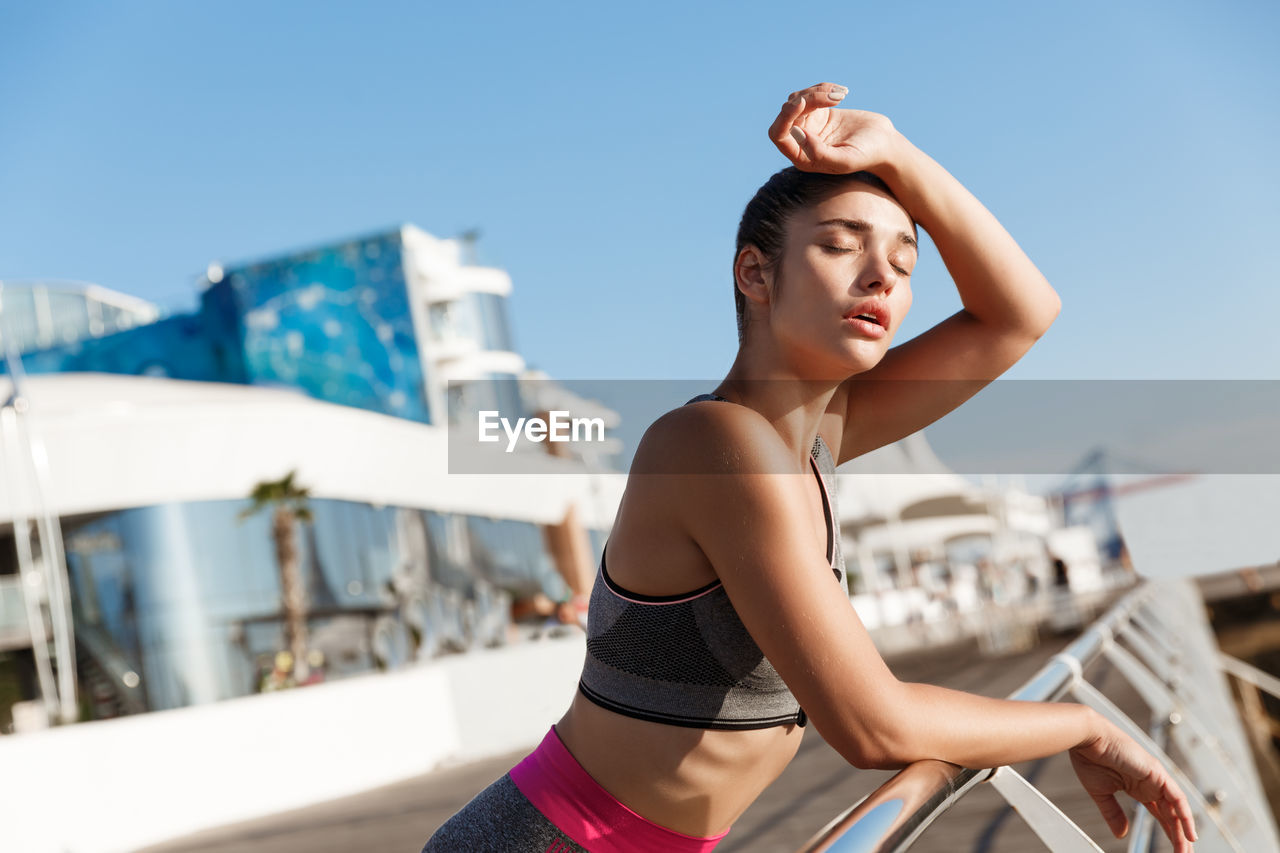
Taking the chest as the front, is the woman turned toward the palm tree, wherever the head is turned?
no

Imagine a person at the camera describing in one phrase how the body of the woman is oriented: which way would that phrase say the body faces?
to the viewer's right

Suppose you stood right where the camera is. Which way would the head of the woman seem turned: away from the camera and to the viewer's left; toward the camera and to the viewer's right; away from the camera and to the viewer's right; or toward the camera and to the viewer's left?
toward the camera and to the viewer's right

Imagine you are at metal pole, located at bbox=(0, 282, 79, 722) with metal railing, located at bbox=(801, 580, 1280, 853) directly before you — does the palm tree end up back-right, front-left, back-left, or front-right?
back-left
